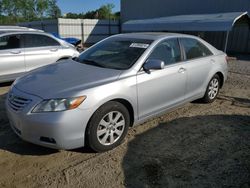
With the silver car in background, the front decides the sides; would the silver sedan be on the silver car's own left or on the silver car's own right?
on the silver car's own left

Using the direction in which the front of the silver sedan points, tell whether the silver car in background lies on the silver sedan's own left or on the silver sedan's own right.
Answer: on the silver sedan's own right

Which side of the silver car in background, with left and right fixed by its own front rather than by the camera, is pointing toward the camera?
left

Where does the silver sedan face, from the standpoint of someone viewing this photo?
facing the viewer and to the left of the viewer

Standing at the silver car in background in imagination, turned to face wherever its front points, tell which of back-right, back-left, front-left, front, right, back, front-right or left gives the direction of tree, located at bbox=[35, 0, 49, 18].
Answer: right

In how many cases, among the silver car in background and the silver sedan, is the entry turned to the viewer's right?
0

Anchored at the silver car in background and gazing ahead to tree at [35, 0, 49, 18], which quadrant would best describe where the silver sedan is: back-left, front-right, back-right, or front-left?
back-right
